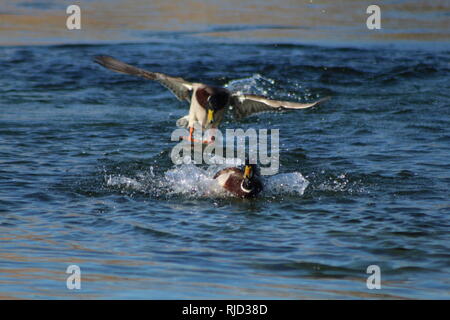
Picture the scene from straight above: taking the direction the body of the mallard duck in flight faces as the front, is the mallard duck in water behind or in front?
in front

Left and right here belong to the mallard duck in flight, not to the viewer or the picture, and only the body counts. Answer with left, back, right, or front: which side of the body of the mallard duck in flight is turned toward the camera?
front
